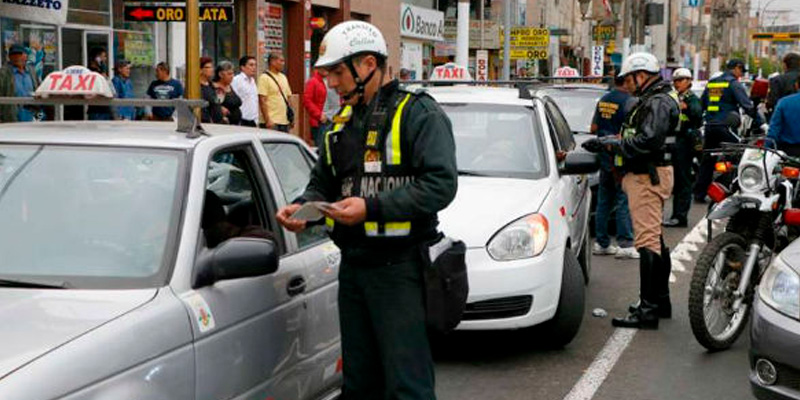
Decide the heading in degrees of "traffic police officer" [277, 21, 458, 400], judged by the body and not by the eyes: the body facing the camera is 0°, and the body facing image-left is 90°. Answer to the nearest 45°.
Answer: approximately 45°

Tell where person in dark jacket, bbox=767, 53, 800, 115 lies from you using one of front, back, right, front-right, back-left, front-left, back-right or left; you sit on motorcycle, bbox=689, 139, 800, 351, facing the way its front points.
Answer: back-right

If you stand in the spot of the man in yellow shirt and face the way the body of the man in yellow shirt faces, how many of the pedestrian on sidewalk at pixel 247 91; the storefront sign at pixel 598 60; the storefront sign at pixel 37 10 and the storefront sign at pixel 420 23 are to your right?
2

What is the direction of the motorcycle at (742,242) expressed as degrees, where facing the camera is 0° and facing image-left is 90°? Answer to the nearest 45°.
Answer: approximately 45°

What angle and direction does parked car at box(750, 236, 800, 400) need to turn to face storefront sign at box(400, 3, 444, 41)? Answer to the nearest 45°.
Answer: approximately 135° to its right

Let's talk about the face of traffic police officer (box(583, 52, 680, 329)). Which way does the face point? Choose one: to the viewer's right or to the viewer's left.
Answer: to the viewer's left

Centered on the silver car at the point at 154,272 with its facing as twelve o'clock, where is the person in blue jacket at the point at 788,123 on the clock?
The person in blue jacket is roughly at 6 o'clock from the silver car.

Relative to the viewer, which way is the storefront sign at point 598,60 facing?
toward the camera

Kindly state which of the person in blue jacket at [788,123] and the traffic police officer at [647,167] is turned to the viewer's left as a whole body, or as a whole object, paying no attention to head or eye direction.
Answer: the traffic police officer

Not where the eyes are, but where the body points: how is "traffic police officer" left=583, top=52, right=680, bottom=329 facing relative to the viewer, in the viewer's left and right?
facing to the left of the viewer

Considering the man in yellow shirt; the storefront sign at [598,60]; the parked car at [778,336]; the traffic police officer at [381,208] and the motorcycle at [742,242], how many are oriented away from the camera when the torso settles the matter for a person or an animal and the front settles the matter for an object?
0

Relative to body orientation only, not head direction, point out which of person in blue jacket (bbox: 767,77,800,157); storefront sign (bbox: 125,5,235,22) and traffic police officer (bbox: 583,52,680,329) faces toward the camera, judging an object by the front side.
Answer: the storefront sign

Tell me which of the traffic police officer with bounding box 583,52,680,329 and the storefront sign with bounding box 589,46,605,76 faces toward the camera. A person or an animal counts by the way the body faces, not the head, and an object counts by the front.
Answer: the storefront sign
